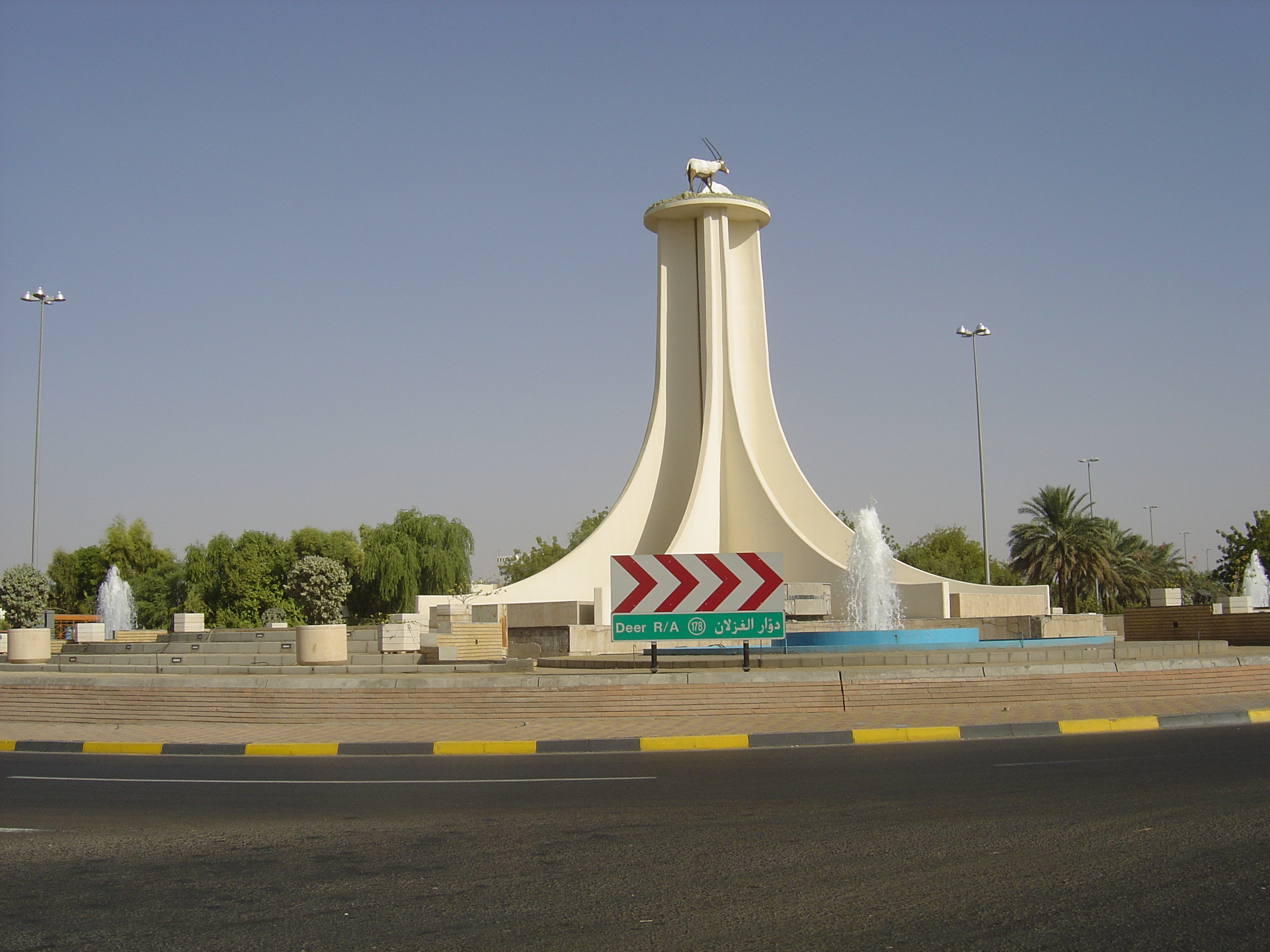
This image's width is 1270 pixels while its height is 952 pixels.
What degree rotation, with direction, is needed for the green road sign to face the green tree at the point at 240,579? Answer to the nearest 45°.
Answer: approximately 135° to its right

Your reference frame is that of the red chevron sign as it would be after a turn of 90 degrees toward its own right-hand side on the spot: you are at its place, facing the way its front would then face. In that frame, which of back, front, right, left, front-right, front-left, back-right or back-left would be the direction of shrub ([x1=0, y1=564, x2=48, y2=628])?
front-right

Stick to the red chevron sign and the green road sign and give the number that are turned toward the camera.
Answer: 2

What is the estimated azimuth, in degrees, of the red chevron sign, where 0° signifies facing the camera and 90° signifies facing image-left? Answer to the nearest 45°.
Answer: approximately 0°

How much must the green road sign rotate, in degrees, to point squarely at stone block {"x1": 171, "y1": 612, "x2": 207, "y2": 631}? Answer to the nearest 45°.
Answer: approximately 135° to its right

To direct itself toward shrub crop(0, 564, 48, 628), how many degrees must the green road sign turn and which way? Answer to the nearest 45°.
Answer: approximately 135° to its right

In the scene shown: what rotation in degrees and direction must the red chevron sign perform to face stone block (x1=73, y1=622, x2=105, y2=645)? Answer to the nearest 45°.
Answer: approximately 135° to its right

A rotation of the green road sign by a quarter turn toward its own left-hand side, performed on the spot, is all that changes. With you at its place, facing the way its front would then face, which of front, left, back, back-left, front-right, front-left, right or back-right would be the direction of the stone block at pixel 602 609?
left

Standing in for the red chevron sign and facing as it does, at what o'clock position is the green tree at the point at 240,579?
The green tree is roughly at 5 o'clock from the red chevron sign.

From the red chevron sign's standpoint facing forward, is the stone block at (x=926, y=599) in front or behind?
behind
